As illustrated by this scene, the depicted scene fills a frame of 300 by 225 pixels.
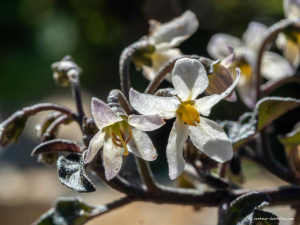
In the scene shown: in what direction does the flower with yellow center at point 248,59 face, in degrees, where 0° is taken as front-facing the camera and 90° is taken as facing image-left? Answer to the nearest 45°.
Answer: approximately 0°
